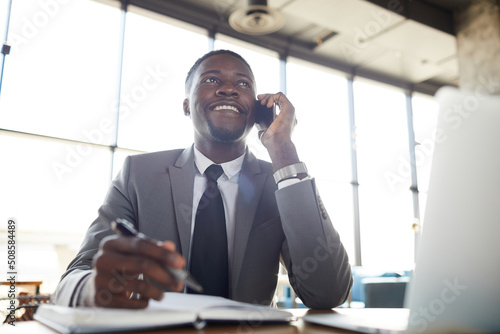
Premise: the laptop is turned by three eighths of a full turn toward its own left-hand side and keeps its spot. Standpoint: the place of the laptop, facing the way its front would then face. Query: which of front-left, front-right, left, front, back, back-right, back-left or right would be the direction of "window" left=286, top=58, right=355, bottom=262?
back

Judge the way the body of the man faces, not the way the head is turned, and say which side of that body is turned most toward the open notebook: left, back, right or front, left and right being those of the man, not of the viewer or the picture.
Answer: front

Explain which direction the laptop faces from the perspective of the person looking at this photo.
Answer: facing away from the viewer and to the left of the viewer

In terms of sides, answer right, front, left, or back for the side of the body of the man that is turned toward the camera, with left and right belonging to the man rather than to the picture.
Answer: front

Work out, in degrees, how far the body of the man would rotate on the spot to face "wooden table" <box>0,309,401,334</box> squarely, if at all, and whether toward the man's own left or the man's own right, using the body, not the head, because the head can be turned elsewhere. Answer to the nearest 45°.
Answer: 0° — they already face it

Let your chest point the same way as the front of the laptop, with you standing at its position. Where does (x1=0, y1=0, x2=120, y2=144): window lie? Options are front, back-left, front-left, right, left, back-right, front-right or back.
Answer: front

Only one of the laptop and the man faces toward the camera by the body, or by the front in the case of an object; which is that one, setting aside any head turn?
the man

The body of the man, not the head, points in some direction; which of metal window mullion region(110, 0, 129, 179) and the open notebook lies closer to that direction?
the open notebook

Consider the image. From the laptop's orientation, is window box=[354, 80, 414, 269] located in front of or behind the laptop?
in front

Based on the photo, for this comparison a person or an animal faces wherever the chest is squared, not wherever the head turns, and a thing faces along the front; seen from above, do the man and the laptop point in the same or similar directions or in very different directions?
very different directions

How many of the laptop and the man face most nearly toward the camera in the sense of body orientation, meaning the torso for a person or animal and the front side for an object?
1

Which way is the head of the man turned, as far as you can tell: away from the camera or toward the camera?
toward the camera

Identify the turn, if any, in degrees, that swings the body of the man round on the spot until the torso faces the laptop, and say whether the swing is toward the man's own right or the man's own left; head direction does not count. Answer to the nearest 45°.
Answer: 0° — they already face it
